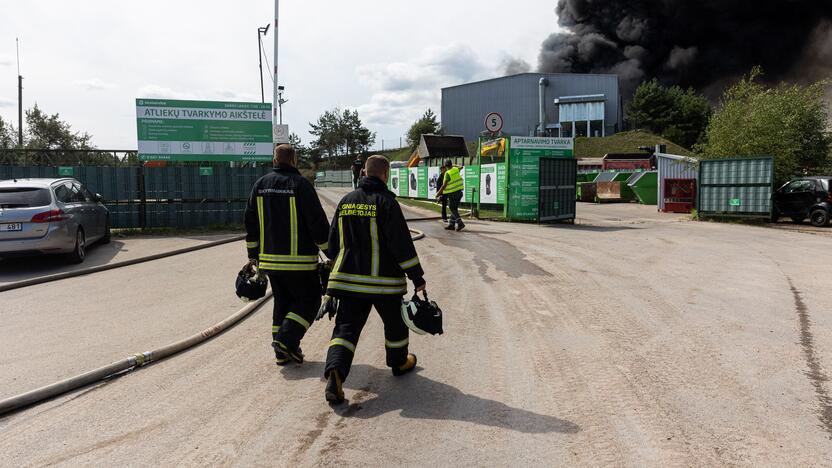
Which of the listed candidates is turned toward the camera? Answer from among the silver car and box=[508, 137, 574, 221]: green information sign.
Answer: the green information sign

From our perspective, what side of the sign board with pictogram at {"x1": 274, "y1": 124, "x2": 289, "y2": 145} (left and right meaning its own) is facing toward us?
front

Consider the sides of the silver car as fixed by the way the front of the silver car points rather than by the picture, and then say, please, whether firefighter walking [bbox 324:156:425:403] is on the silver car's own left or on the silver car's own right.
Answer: on the silver car's own right

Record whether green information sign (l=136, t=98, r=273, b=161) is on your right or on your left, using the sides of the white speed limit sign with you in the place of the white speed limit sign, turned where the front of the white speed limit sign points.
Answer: on your right

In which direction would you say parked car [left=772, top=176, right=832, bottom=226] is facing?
to the viewer's left

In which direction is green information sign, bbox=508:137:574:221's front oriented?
toward the camera

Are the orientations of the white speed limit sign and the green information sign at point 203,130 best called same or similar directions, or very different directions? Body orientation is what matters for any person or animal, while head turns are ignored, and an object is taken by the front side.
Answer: same or similar directions

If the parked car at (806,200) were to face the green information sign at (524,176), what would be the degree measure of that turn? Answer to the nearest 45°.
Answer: approximately 45° to its left

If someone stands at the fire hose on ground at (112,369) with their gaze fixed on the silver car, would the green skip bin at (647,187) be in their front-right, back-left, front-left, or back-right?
front-right

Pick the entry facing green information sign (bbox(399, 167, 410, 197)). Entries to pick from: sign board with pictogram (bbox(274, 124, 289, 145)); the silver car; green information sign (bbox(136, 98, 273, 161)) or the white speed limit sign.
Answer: the silver car

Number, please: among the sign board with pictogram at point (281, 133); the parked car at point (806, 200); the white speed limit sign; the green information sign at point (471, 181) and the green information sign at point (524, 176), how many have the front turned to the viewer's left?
1

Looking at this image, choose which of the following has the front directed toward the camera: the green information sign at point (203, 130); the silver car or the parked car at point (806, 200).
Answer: the green information sign

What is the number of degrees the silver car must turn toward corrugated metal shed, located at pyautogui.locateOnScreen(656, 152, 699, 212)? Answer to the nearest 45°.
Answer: approximately 45° to its right

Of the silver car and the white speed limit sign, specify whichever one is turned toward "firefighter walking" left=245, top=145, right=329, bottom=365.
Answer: the white speed limit sign

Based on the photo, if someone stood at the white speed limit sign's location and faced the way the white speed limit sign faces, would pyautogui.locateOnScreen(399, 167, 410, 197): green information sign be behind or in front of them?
behind

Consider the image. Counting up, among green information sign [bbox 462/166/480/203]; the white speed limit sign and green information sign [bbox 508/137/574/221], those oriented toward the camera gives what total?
3

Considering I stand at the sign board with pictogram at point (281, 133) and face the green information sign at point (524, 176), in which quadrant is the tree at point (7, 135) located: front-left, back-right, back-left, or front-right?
back-left

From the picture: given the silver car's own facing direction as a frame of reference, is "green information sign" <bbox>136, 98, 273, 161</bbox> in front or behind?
in front

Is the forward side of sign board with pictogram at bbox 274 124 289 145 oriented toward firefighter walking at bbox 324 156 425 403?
yes

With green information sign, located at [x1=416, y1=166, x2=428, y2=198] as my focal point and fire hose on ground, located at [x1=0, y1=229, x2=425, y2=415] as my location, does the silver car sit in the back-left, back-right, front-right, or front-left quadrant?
front-left

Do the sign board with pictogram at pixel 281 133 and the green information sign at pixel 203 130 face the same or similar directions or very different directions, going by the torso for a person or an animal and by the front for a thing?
same or similar directions

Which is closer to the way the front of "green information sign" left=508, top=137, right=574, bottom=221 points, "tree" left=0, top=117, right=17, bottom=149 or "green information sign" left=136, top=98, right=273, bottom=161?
the green information sign
